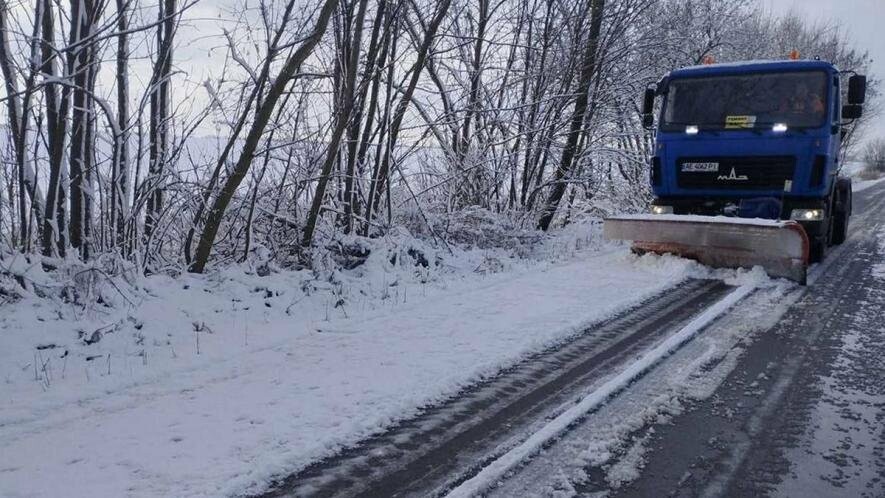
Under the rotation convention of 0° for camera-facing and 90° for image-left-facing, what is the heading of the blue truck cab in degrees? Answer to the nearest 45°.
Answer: approximately 0°
